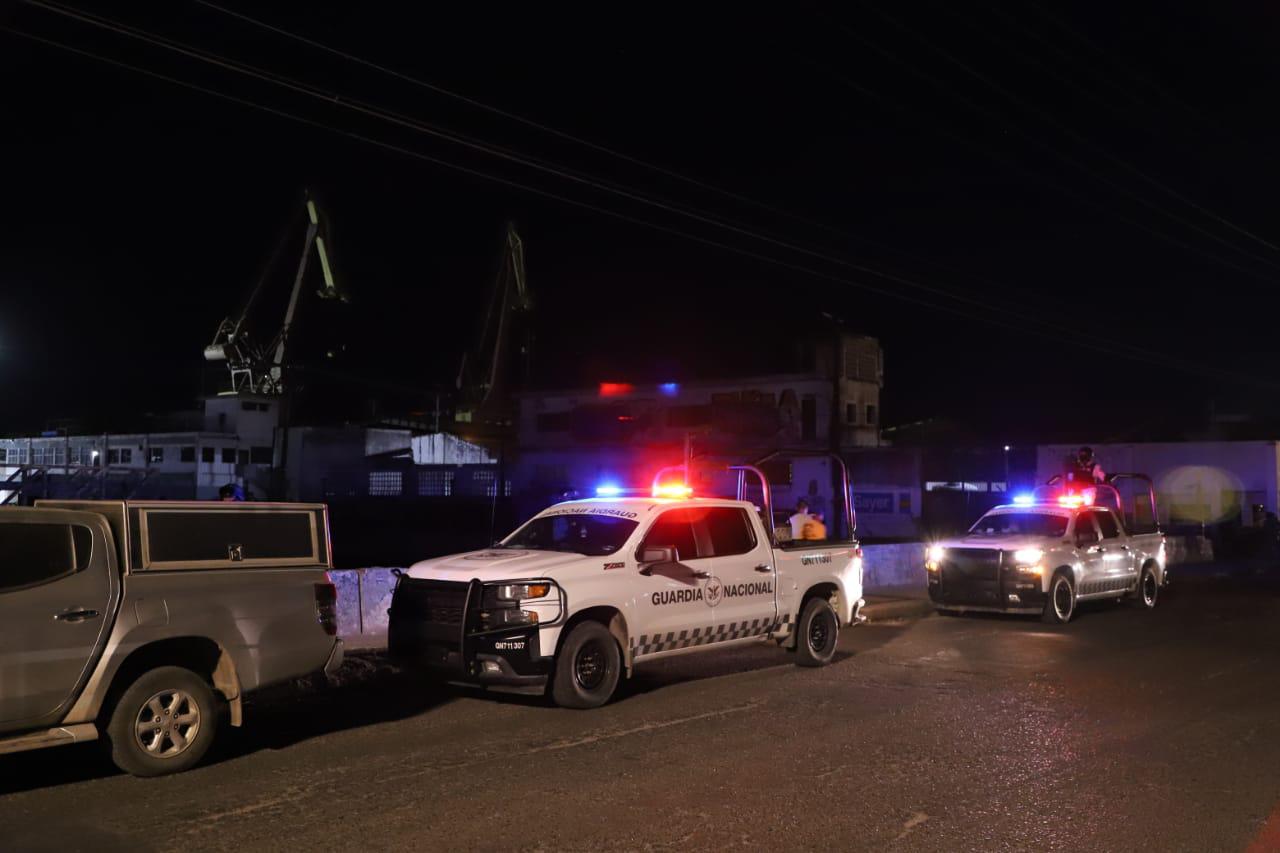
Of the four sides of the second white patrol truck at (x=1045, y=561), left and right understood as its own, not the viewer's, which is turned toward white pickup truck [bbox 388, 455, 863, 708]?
front

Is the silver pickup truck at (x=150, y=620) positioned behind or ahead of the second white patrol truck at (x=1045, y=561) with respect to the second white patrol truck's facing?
ahead

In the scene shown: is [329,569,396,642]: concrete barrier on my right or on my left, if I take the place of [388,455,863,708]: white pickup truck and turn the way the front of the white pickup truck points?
on my right

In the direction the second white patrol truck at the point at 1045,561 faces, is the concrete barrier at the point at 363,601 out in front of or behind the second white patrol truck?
in front

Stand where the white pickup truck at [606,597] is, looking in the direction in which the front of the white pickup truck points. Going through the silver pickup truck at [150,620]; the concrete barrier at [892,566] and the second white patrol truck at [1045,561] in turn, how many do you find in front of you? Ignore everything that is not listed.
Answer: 1

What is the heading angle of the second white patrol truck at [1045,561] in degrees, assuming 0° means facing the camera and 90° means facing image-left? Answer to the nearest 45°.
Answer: approximately 45°

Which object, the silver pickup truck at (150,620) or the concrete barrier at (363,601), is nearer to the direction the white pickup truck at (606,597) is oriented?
the silver pickup truck

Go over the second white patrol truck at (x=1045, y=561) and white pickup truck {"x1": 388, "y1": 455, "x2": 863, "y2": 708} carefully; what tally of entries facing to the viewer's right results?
0

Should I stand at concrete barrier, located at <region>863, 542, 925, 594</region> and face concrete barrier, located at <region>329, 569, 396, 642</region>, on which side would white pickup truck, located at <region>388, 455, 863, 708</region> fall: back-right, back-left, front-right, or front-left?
front-left

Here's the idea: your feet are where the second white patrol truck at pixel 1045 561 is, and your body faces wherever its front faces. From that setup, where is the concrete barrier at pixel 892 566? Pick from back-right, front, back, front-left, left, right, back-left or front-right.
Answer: right

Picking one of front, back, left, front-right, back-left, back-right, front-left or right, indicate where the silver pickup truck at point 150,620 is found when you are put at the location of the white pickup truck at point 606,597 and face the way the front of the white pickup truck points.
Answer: front

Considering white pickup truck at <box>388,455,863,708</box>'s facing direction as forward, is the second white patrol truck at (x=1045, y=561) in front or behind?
behind

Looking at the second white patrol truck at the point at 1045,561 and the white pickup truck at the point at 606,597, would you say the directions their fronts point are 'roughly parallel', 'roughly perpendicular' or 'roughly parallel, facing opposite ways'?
roughly parallel
